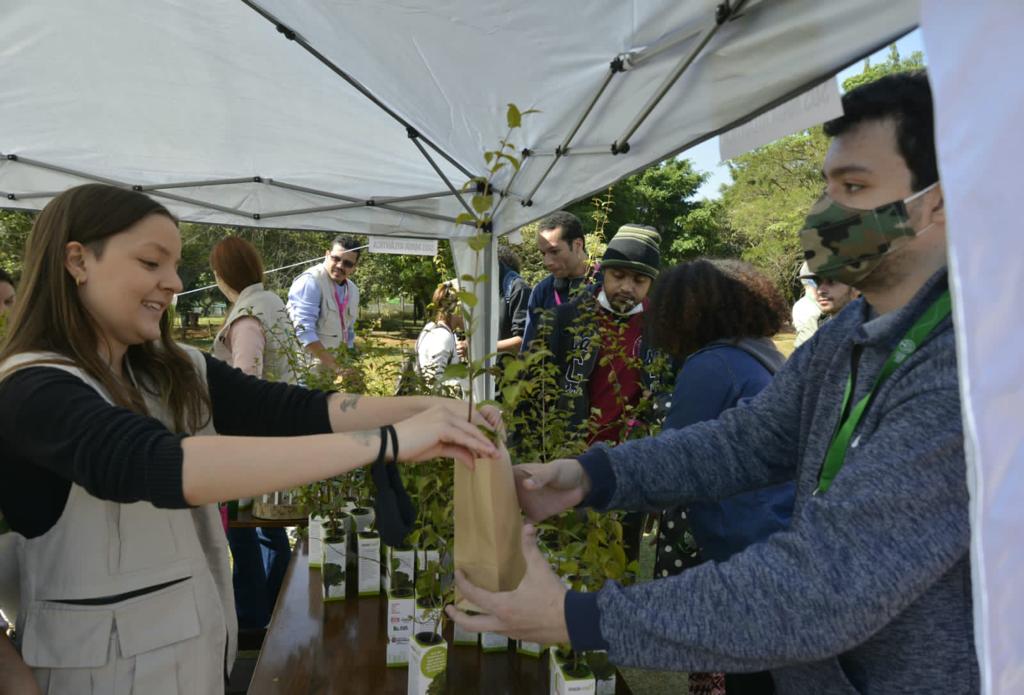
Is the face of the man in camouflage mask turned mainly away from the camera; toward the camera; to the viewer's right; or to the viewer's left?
to the viewer's left

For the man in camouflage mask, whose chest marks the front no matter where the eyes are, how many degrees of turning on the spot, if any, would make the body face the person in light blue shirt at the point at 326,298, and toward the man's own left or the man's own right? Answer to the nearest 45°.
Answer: approximately 45° to the man's own right

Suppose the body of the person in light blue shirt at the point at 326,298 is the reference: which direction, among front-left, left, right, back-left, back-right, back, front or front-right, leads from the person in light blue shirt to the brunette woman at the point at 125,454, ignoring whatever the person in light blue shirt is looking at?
front-right

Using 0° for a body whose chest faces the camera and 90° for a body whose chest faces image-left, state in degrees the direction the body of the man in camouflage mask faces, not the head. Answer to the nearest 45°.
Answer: approximately 90°

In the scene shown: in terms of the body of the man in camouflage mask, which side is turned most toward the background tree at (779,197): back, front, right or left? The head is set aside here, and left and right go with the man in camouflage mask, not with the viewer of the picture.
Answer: right

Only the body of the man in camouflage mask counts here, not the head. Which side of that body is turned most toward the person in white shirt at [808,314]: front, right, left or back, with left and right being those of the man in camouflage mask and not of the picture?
right

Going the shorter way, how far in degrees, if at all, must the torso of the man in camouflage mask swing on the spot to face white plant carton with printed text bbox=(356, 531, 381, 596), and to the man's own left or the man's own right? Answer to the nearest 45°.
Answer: approximately 45° to the man's own right

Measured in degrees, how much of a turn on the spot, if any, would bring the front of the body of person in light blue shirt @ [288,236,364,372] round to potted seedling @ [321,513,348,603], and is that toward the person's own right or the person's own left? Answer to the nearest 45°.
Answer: approximately 45° to the person's own right
